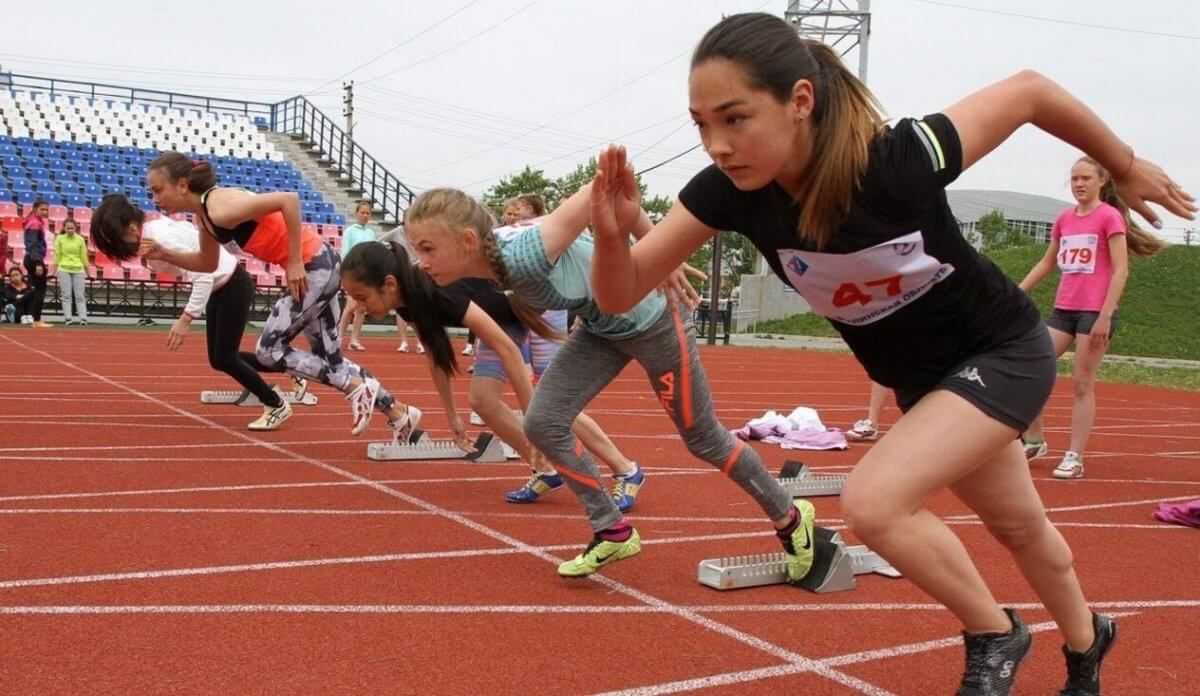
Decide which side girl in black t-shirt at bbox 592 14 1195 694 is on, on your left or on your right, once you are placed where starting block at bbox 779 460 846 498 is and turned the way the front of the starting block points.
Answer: on your left

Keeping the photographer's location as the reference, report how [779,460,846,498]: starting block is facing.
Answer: facing to the left of the viewer

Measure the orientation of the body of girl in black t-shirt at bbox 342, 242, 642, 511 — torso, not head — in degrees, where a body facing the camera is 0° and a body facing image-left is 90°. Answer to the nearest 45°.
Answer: approximately 90°

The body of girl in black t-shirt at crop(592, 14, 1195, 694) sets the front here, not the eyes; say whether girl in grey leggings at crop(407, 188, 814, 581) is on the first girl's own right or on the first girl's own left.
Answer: on the first girl's own right

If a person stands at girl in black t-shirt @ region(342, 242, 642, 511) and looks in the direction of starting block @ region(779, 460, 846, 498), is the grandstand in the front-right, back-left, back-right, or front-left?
back-left

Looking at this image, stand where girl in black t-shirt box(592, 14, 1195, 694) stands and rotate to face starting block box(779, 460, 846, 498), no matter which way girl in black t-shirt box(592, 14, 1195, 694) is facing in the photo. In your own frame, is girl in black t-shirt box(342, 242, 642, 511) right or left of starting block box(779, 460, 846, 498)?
left

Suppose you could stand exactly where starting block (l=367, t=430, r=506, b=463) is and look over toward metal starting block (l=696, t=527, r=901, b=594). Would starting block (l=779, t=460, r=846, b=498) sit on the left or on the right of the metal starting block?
left

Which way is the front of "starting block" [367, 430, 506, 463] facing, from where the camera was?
facing to the left of the viewer

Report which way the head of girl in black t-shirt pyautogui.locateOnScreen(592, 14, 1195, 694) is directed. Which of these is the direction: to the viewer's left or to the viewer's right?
to the viewer's left
